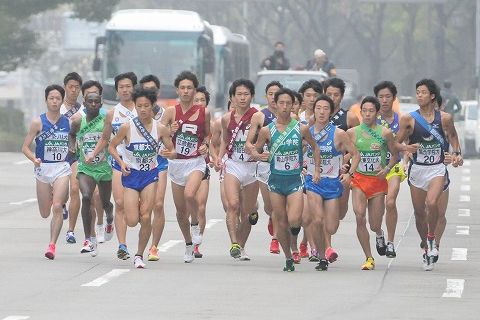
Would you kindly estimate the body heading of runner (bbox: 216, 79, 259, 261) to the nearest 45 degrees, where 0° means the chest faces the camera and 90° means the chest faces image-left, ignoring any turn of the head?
approximately 0°

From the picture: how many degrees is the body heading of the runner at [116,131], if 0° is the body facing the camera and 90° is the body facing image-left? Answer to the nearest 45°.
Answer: approximately 0°

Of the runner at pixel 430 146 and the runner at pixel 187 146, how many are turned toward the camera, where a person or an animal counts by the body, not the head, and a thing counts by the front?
2

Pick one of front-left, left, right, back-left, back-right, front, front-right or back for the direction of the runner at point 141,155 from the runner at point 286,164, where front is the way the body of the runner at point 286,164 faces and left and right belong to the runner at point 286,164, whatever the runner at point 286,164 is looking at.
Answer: right

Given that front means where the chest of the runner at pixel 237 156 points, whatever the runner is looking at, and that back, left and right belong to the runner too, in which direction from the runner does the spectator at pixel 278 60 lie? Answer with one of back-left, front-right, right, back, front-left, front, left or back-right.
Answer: back

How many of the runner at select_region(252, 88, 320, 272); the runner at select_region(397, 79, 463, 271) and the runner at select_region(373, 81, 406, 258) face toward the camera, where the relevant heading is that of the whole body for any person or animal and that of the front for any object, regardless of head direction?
3

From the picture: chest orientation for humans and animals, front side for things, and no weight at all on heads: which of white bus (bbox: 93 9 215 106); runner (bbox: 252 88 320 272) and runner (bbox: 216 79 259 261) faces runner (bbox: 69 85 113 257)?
the white bus

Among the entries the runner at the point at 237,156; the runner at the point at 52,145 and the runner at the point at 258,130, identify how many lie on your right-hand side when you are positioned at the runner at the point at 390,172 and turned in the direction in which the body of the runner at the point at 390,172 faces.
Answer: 3

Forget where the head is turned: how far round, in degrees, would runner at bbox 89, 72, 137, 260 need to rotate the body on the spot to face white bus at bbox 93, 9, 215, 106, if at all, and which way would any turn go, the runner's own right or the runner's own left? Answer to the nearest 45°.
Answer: approximately 180°

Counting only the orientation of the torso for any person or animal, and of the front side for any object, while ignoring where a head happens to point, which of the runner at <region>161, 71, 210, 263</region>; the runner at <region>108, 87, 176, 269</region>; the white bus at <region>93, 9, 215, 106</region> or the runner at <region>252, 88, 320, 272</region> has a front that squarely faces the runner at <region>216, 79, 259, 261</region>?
the white bus
